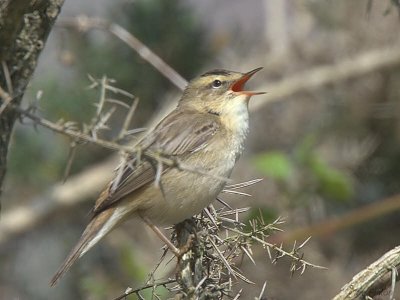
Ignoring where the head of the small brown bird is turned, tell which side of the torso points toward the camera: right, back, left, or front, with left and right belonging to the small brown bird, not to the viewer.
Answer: right

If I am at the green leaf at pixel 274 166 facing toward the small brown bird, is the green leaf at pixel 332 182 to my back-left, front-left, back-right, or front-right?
back-left

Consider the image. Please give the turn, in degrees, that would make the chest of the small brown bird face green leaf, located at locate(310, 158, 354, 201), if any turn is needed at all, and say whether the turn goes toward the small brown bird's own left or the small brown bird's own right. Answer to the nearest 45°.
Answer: approximately 45° to the small brown bird's own left

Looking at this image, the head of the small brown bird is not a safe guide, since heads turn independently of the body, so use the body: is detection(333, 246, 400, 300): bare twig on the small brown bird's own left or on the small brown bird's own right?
on the small brown bird's own right
